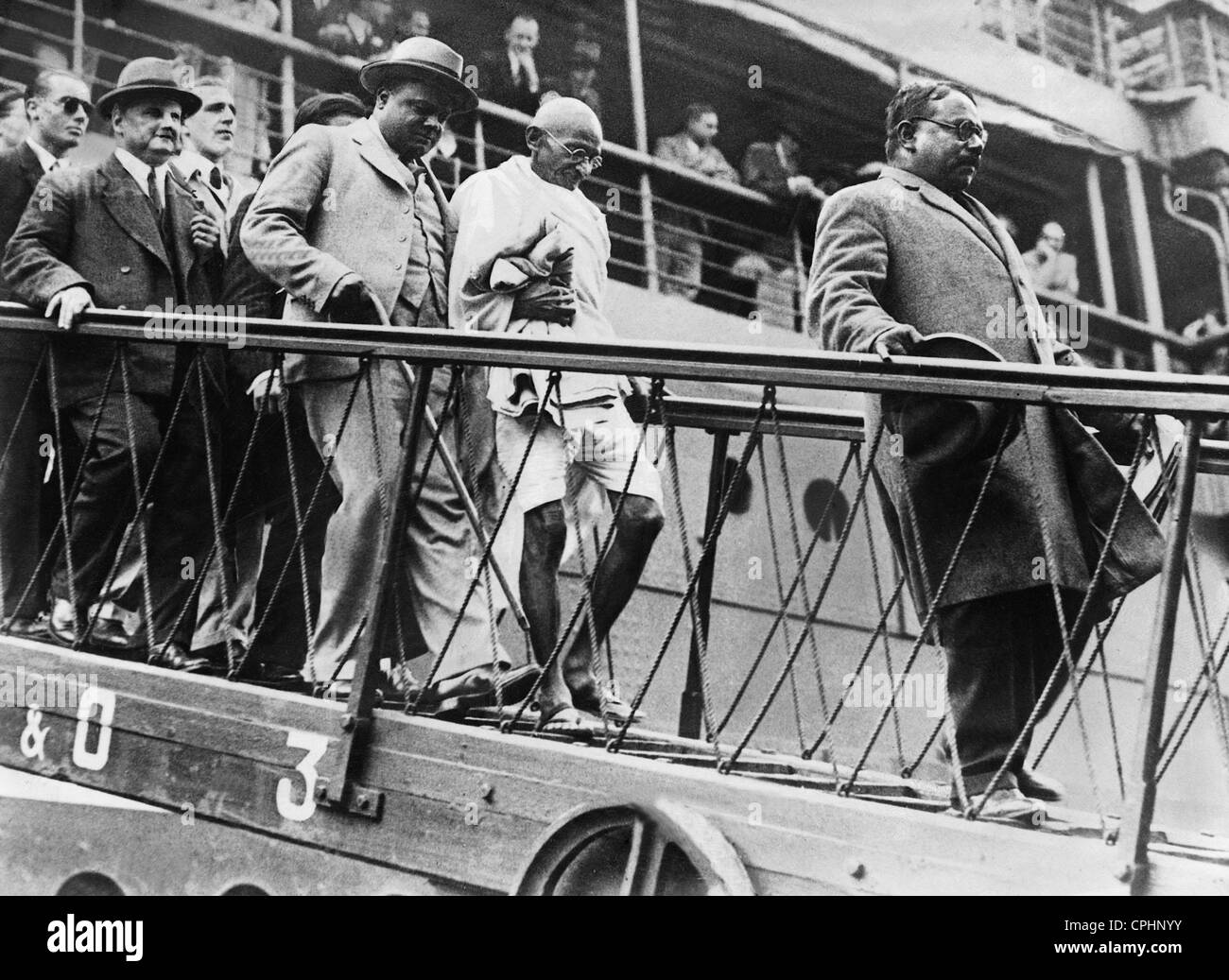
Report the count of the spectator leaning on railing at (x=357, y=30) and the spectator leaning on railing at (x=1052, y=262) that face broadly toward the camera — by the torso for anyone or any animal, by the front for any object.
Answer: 2

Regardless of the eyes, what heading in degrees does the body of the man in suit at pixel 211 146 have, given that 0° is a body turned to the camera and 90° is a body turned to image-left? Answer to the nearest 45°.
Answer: approximately 315°

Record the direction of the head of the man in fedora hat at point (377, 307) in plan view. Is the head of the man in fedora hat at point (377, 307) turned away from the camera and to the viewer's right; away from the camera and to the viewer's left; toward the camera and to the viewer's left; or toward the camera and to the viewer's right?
toward the camera and to the viewer's right

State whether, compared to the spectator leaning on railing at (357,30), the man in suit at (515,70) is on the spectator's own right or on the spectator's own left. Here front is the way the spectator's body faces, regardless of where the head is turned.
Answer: on the spectator's own left

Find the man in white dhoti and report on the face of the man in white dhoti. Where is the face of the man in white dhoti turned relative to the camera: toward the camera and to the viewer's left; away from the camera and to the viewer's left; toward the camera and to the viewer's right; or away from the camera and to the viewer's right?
toward the camera and to the viewer's right

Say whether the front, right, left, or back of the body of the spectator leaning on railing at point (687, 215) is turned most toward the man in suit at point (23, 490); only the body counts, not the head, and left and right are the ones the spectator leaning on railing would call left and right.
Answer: right

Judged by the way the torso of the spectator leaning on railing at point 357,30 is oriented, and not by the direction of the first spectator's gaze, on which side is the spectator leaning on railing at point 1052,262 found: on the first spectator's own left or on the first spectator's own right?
on the first spectator's own left

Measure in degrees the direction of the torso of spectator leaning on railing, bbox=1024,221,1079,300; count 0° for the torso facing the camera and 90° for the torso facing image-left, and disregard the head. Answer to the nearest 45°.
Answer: approximately 0°
